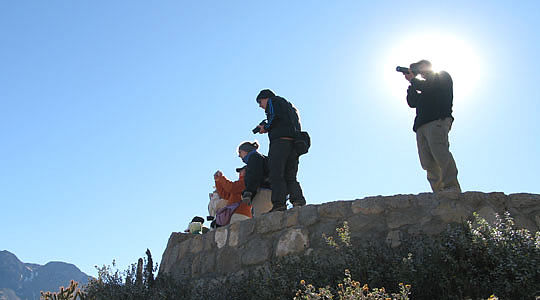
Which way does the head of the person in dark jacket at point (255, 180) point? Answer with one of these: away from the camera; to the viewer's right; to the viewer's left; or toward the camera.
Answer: to the viewer's left

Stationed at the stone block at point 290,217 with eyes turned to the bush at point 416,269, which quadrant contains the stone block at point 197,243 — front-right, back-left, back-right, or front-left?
back-right

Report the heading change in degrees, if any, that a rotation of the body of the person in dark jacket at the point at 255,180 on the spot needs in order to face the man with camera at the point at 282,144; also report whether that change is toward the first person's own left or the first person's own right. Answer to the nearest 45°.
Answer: approximately 135° to the first person's own left

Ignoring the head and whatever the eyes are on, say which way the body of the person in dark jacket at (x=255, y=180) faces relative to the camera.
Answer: to the viewer's left

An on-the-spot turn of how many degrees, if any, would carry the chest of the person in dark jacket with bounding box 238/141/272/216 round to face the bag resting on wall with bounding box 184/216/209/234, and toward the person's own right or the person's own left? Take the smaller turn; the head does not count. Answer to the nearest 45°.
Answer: approximately 45° to the person's own right

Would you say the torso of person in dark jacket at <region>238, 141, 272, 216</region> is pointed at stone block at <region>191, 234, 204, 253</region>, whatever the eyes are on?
yes

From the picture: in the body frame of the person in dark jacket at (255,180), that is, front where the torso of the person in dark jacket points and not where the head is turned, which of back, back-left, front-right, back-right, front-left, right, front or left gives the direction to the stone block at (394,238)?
back-left
